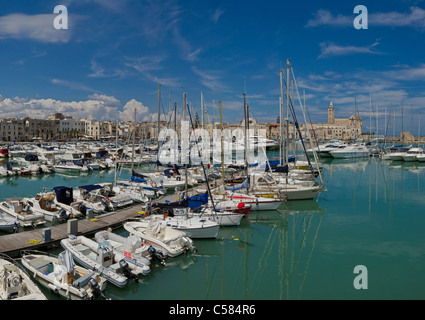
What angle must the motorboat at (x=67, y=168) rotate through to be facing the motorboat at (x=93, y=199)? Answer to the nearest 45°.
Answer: approximately 90° to its left

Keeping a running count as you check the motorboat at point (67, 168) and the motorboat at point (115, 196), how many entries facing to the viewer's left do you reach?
1

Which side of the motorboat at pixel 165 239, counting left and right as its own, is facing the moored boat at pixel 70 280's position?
left

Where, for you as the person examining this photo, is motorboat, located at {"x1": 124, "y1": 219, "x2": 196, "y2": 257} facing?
facing away from the viewer and to the left of the viewer

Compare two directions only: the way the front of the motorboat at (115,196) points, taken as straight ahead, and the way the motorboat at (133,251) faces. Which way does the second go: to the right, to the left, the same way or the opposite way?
the opposite way

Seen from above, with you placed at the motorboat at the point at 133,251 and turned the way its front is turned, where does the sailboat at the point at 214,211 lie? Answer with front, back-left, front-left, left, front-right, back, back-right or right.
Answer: right

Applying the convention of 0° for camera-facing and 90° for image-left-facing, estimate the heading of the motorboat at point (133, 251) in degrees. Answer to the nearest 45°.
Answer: approximately 135°

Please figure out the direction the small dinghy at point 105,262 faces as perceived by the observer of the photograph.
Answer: facing away from the viewer and to the left of the viewer
